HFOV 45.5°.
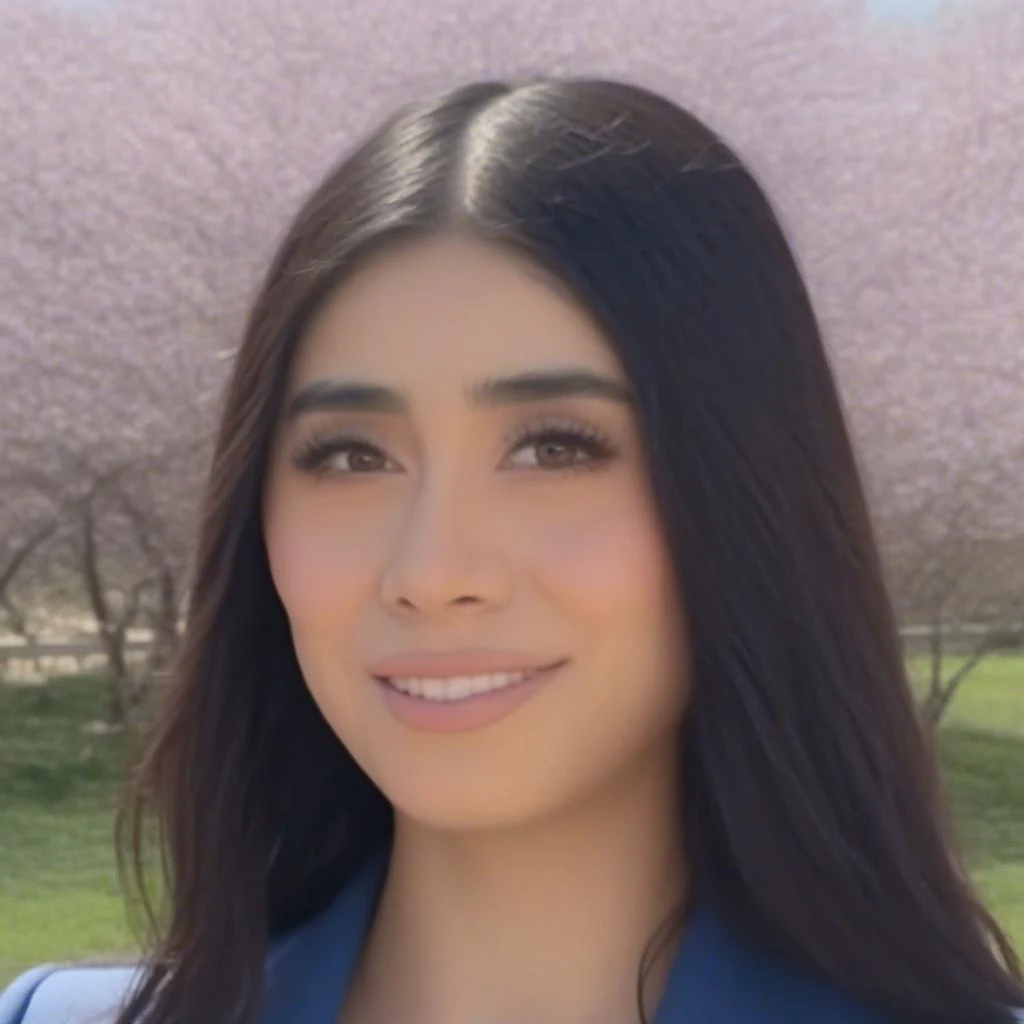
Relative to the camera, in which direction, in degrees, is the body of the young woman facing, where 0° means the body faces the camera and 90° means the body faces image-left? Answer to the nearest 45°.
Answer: approximately 0°
